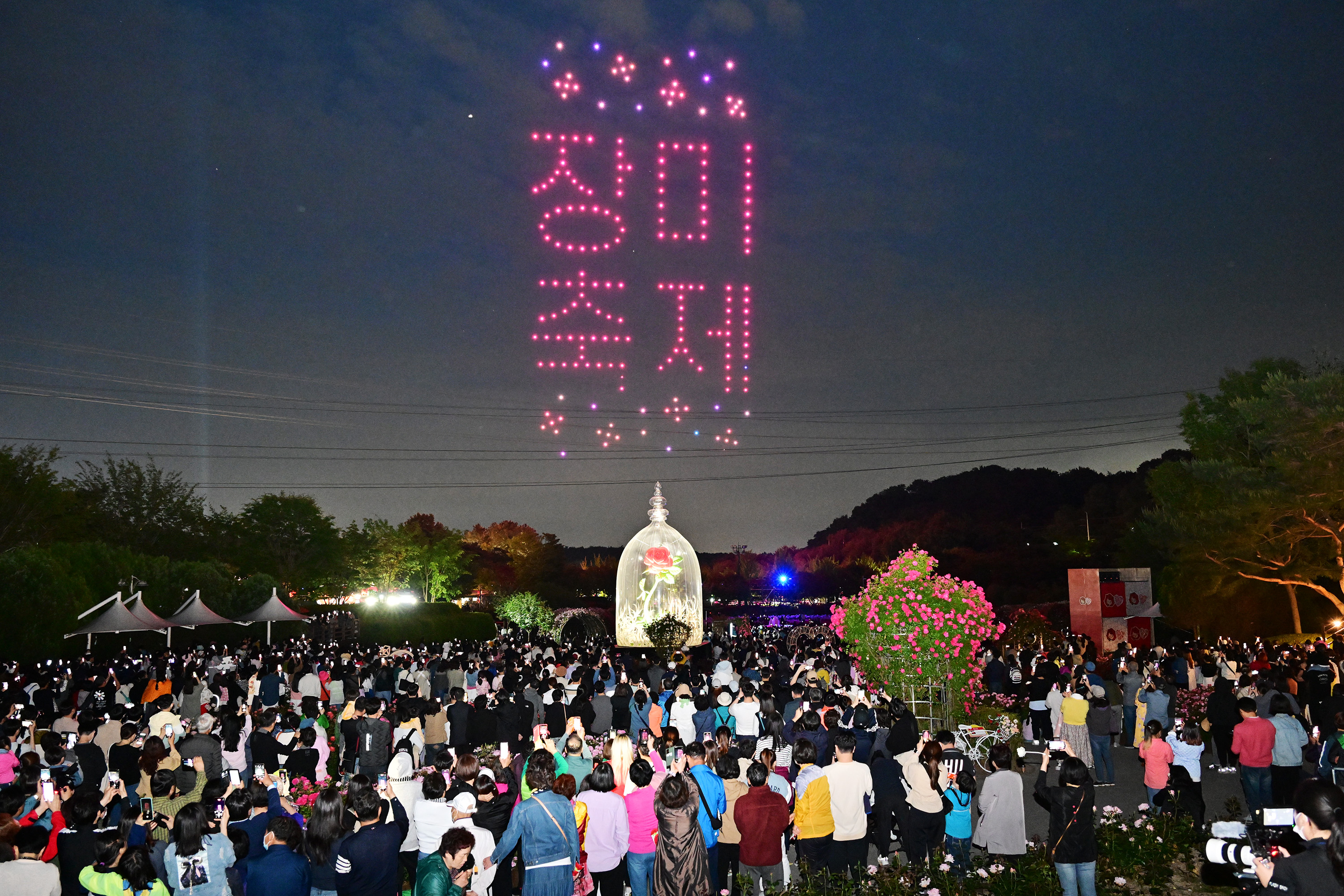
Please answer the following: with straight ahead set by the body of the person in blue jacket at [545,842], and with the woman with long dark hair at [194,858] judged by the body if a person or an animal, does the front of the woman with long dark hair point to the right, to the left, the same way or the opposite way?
the same way

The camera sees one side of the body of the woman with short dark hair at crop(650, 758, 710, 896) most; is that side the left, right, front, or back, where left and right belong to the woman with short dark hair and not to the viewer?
back

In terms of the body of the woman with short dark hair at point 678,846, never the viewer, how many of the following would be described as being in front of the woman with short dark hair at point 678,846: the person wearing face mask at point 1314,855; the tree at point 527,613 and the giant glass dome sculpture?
2

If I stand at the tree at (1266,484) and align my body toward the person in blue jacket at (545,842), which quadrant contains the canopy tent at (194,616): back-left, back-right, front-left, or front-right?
front-right

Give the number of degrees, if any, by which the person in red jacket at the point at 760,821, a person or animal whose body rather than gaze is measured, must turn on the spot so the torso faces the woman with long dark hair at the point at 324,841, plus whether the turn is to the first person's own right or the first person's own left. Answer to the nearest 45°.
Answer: approximately 135° to the first person's own left

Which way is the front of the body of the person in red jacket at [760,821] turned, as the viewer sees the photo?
away from the camera

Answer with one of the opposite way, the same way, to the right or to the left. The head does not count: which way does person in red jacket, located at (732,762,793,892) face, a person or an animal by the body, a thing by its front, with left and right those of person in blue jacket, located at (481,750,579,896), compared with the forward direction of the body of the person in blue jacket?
the same way

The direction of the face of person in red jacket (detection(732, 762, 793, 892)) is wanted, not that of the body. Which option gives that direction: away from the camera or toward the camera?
away from the camera

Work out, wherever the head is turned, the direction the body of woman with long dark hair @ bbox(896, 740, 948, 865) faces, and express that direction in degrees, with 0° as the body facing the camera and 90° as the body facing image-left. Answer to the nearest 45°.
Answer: approximately 180°

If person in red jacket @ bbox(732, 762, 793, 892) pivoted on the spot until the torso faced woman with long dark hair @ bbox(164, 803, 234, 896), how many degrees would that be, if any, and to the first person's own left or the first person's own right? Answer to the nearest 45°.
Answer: approximately 135° to the first person's own left

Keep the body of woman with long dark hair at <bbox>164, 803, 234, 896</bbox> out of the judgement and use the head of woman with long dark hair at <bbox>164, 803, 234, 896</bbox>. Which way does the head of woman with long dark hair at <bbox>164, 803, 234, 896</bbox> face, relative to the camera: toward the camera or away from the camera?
away from the camera

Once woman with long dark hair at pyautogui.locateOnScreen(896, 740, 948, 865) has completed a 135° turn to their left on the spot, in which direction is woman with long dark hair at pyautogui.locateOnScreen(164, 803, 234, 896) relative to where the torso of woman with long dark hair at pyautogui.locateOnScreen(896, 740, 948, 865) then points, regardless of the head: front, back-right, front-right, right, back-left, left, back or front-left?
front

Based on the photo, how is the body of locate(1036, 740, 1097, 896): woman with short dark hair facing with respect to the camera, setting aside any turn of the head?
away from the camera
